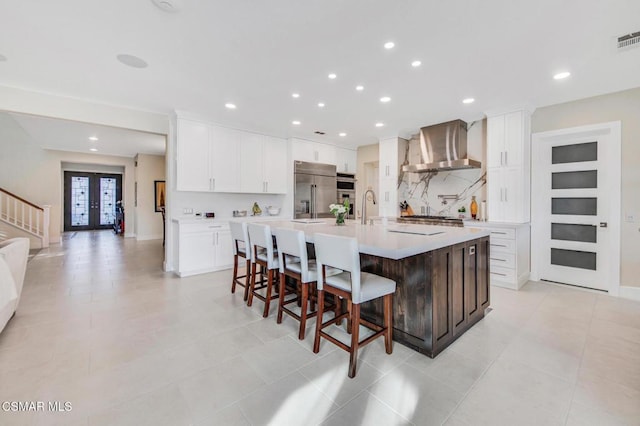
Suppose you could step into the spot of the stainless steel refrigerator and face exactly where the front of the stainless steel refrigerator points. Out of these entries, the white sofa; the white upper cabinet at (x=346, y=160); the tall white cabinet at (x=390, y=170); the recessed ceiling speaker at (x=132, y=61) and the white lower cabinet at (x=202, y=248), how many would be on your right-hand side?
3

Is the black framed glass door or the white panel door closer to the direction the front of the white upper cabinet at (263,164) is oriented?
the white panel door

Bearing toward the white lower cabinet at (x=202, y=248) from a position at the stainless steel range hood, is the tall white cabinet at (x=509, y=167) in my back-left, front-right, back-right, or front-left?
back-left

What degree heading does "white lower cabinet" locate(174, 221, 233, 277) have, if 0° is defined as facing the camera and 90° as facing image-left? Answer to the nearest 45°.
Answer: approximately 315°

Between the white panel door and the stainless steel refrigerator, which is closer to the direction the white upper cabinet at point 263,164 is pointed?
the white panel door

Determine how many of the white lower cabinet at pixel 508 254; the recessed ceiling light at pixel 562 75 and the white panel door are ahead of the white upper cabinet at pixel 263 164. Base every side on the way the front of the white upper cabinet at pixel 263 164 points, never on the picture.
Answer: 3

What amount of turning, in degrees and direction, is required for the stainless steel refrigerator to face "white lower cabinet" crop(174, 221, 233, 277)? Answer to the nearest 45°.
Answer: approximately 90° to its right
